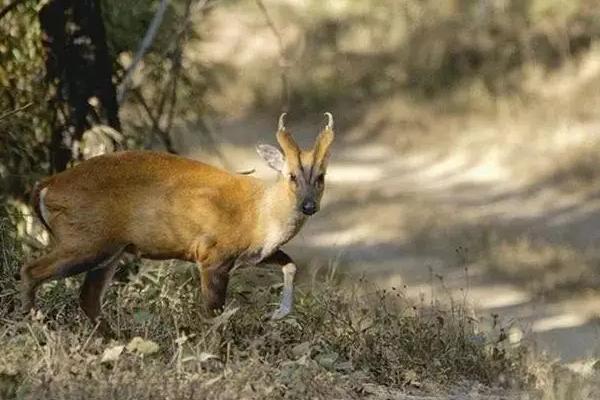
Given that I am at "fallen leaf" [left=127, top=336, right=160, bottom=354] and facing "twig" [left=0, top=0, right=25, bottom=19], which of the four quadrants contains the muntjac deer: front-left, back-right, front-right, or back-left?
front-right

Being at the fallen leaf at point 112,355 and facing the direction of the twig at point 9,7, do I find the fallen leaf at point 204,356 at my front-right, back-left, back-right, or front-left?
back-right

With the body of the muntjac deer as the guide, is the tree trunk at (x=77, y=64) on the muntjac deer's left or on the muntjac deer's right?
on the muntjac deer's left

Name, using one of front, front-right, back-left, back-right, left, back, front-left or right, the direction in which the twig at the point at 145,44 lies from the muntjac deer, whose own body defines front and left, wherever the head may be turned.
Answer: left

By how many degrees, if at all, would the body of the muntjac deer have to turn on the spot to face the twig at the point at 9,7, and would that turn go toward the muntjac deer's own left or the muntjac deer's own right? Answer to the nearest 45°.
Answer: approximately 135° to the muntjac deer's own left

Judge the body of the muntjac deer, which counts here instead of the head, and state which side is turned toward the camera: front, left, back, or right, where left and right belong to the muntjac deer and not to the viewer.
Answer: right
